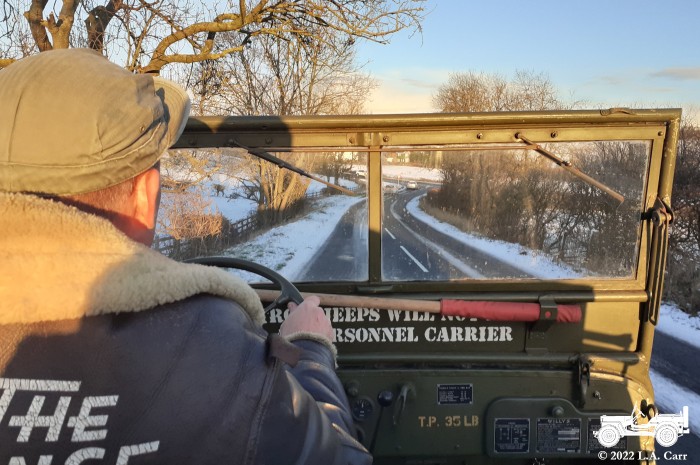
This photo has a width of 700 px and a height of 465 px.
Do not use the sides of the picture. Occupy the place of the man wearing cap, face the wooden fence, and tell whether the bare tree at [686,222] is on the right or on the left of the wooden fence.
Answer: right

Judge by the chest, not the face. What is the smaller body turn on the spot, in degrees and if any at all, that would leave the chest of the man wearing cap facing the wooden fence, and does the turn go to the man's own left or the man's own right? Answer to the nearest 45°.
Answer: approximately 45° to the man's own left

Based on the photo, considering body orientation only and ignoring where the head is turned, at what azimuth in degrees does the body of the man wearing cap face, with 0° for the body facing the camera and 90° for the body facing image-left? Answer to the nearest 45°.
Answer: approximately 225°
